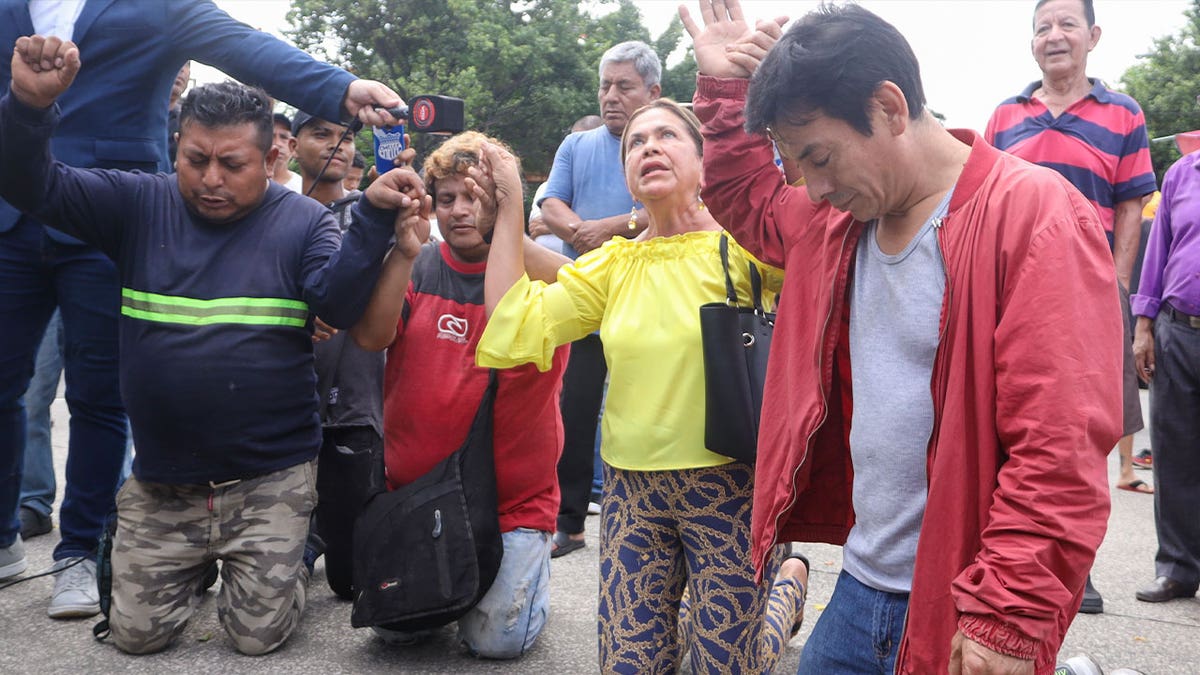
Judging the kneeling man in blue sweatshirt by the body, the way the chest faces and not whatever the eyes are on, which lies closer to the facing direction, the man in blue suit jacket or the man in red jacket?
the man in red jacket

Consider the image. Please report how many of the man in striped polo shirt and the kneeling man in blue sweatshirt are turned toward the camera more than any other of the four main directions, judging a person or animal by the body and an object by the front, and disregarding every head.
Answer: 2

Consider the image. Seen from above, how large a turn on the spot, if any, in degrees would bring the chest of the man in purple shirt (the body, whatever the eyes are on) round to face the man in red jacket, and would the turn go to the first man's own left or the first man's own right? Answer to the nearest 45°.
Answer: approximately 45° to the first man's own left

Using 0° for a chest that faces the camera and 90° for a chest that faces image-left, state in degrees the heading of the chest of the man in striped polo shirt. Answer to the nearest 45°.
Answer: approximately 0°

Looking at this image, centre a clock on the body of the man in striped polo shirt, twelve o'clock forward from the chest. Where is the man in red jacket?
The man in red jacket is roughly at 12 o'clock from the man in striped polo shirt.

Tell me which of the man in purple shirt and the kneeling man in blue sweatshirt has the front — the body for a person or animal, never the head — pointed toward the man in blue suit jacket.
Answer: the man in purple shirt

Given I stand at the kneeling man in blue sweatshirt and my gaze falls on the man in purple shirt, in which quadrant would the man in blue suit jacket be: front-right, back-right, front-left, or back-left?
back-left

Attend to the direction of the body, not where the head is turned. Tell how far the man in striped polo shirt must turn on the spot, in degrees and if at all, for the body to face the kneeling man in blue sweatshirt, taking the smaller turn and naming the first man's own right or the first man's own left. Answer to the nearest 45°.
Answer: approximately 45° to the first man's own right
